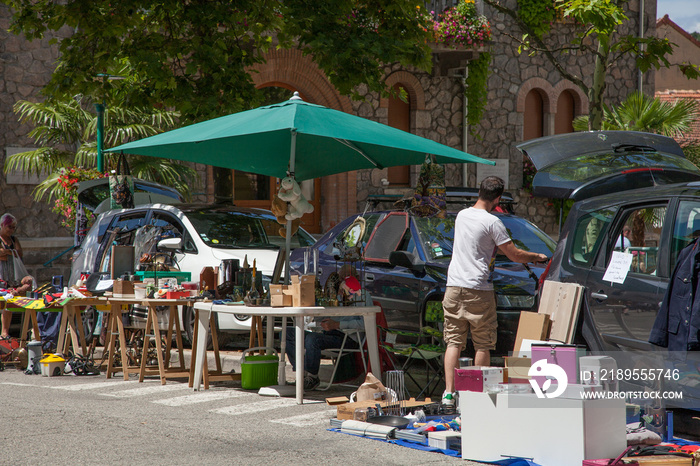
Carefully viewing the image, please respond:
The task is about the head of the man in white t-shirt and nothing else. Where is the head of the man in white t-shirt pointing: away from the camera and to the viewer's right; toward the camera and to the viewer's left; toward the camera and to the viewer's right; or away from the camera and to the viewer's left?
away from the camera and to the viewer's right

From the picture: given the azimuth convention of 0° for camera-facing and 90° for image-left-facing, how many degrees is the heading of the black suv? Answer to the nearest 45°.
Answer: approximately 315°

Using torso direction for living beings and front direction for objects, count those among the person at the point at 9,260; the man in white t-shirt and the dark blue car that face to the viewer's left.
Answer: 0

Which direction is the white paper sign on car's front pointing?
toward the camera

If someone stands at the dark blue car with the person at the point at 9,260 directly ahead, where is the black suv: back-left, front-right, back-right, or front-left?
back-left

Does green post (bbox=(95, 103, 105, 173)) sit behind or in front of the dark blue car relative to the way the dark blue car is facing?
behind

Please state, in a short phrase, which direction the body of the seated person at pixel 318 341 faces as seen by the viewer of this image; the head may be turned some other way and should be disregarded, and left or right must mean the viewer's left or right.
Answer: facing to the left of the viewer

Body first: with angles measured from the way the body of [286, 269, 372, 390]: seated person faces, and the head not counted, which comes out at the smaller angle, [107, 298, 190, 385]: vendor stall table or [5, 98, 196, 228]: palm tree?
the vendor stall table

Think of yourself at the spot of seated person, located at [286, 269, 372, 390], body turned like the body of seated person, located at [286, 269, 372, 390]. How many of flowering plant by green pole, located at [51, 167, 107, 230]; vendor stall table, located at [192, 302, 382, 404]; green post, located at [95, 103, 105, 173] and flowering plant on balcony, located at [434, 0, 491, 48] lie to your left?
1

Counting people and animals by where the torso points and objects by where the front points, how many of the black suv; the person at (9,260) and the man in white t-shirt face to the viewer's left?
0

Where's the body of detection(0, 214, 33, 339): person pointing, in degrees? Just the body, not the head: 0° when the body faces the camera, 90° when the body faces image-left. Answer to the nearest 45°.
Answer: approximately 315°

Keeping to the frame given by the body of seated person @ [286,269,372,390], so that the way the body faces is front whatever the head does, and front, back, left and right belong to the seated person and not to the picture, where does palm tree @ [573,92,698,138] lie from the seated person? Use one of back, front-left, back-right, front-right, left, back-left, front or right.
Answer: back-right
